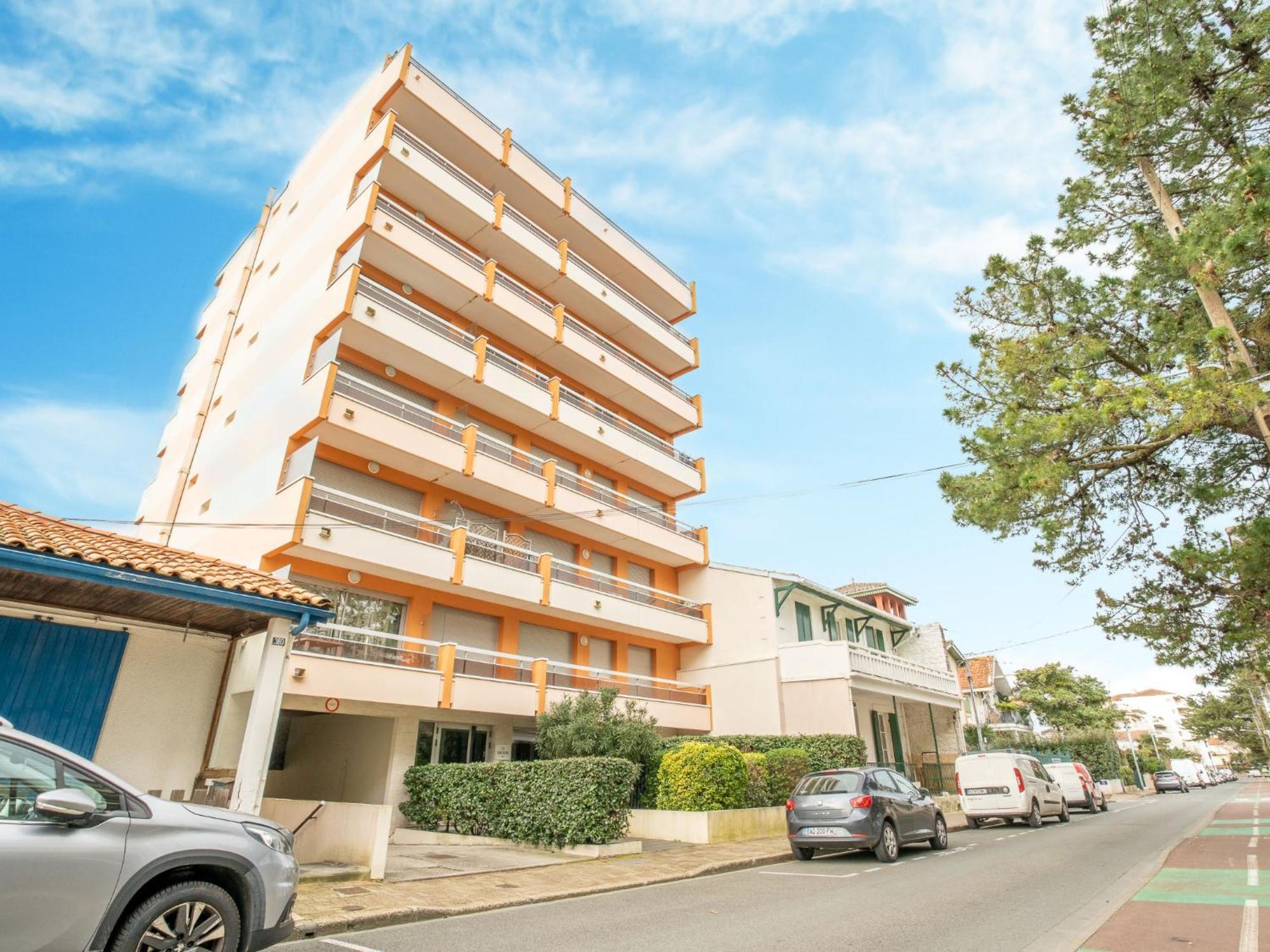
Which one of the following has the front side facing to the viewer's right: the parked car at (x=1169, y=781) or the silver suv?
the silver suv

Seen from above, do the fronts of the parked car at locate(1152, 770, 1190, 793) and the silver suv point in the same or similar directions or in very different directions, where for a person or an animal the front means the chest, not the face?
same or similar directions

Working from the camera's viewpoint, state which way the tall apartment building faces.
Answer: facing the viewer and to the right of the viewer

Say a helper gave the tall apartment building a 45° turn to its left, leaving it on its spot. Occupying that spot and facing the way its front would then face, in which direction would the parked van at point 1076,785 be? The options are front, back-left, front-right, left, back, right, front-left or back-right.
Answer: front

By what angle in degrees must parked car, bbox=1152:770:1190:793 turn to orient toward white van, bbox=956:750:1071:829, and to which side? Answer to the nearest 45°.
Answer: approximately 180°

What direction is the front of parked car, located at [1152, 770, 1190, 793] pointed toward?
away from the camera

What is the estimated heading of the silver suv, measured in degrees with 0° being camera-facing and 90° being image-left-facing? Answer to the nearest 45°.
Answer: approximately 270°

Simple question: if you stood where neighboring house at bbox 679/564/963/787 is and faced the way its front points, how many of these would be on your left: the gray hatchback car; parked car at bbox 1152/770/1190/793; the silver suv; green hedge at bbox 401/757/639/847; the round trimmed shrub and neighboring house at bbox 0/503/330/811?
1

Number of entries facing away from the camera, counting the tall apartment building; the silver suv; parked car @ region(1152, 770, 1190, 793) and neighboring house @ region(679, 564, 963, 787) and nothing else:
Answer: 1

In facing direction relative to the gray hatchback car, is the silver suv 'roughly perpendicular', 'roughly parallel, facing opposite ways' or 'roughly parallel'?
roughly parallel

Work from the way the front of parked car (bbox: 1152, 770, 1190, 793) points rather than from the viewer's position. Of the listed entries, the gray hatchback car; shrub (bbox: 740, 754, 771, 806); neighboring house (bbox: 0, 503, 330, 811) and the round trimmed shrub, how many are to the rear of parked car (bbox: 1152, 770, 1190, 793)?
4

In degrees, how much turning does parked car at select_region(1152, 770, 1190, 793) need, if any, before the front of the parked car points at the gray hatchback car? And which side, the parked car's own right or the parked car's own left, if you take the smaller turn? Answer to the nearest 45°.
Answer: approximately 180°

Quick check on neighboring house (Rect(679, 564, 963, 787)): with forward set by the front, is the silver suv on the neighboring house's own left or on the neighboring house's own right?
on the neighboring house's own right

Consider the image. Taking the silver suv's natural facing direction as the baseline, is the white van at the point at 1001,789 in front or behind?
in front

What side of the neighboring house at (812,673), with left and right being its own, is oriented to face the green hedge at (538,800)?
right

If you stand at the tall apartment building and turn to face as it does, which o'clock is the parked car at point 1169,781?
The parked car is roughly at 10 o'clock from the tall apartment building.

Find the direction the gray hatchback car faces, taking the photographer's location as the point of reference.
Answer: facing away from the viewer and to the right of the viewer

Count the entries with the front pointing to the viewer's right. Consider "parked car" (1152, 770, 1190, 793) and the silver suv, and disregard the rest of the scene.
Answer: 1

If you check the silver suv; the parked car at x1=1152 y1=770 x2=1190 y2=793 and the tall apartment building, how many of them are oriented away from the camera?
1

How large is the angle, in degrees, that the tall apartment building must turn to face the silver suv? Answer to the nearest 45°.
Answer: approximately 45° to its right

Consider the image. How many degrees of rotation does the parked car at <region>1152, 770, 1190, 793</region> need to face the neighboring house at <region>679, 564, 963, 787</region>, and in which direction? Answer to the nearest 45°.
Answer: approximately 180°
